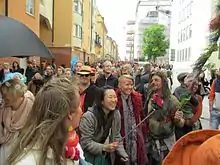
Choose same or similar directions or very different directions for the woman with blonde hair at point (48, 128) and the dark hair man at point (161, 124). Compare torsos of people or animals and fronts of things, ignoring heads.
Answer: very different directions

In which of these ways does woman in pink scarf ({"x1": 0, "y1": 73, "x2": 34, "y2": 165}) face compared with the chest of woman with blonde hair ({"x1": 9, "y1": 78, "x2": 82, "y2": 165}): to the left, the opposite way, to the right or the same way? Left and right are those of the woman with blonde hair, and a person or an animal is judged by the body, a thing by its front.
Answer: the opposite way

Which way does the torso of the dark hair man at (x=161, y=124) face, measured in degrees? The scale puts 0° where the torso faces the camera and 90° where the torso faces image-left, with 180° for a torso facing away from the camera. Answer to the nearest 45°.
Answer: approximately 45°

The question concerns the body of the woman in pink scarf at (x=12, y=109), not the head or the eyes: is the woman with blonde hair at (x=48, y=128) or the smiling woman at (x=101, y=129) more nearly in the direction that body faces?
the woman with blonde hair

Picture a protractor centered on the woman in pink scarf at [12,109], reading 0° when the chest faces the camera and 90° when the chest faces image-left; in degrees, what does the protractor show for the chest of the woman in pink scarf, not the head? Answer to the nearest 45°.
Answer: approximately 45°

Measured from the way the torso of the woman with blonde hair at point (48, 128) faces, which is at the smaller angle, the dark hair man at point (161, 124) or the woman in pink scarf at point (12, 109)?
the dark hair man

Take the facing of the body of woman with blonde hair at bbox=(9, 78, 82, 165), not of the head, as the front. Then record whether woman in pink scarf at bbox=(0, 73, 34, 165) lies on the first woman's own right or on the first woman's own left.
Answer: on the first woman's own left
